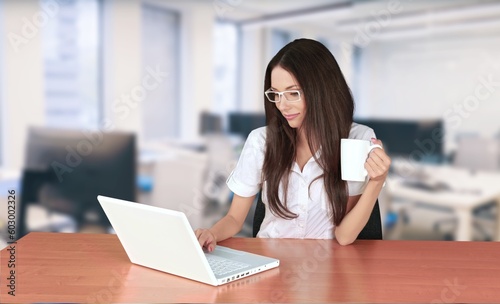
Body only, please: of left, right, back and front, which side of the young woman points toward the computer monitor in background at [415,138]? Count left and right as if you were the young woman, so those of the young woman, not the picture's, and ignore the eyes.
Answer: back

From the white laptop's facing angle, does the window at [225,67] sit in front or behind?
in front

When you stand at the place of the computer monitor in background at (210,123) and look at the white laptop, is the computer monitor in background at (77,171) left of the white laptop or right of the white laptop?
right

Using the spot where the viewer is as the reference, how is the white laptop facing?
facing away from the viewer and to the right of the viewer

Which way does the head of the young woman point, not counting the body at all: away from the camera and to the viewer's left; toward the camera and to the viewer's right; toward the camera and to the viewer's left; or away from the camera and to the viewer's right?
toward the camera and to the viewer's left

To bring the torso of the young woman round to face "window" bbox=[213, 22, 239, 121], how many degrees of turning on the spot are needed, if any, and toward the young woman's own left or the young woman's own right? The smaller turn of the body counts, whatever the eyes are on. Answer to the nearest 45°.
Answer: approximately 180°
